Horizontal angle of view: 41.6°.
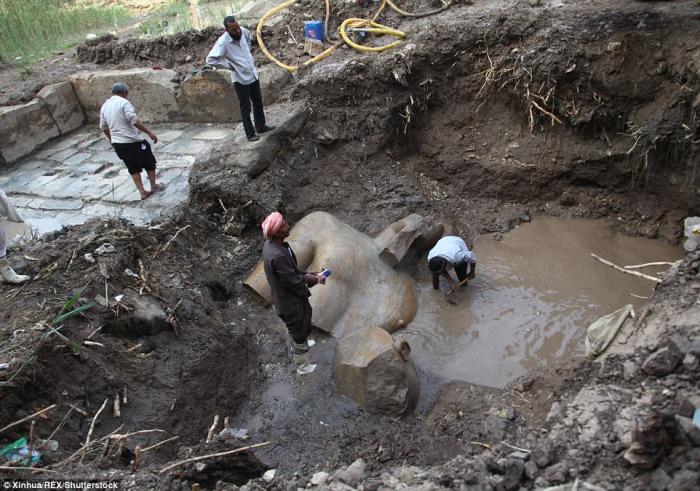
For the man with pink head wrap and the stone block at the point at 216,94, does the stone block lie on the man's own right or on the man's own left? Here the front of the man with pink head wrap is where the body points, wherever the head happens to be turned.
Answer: on the man's own left

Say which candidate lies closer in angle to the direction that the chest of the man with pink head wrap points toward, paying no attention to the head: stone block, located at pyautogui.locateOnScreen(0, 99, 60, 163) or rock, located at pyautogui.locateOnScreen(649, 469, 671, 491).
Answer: the rock

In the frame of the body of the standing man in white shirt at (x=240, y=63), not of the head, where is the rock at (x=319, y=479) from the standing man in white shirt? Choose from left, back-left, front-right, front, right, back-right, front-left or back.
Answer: front-right

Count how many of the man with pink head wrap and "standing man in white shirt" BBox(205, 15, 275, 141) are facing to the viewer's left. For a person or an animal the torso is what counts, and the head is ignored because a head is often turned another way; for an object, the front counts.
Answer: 0

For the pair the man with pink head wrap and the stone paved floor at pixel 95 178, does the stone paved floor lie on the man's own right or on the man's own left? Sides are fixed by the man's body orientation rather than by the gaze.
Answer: on the man's own left

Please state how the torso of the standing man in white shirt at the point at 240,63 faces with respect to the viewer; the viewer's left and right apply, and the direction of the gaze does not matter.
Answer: facing the viewer and to the right of the viewer

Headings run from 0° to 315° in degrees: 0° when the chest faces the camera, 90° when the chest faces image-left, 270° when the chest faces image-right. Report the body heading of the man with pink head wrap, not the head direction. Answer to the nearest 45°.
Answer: approximately 270°
